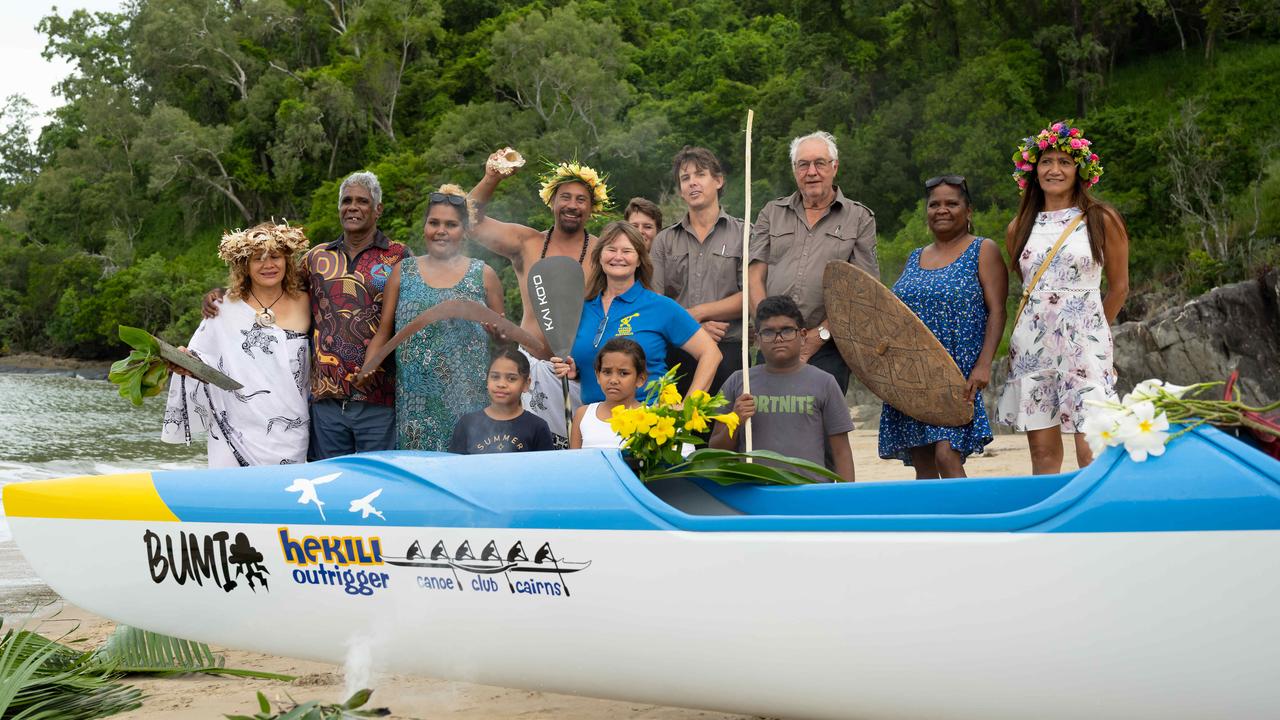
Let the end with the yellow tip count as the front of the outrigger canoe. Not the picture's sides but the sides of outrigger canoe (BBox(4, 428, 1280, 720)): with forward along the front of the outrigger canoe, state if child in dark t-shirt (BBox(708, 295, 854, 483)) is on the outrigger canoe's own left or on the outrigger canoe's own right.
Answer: on the outrigger canoe's own right

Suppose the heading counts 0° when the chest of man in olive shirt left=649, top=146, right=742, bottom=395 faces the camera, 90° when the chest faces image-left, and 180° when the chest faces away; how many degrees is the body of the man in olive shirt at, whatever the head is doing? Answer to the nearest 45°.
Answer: approximately 0°

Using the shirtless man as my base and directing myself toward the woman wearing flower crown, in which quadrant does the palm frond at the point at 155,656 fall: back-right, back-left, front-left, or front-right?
back-right

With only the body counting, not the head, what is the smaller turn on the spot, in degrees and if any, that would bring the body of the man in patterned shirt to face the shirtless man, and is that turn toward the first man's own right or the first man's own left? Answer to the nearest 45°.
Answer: approximately 90° to the first man's own left

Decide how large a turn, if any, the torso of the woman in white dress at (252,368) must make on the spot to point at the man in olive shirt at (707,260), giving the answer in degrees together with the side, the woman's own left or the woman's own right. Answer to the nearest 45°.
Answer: approximately 90° to the woman's own left

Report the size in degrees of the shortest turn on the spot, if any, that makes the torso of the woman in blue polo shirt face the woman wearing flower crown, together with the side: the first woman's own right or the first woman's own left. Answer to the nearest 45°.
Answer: approximately 135° to the first woman's own left

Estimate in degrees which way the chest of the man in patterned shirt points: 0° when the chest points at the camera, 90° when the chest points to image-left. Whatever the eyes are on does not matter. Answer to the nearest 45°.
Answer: approximately 0°

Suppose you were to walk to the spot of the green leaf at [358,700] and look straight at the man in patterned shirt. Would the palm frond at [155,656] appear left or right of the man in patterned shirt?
left

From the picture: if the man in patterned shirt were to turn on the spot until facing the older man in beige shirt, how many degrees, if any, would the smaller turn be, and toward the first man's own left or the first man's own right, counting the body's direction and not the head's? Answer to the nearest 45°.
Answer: approximately 90° to the first man's own left

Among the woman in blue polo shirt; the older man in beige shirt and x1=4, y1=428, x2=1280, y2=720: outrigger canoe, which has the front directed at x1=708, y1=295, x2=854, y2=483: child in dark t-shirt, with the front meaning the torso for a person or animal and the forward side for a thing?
the older man in beige shirt
